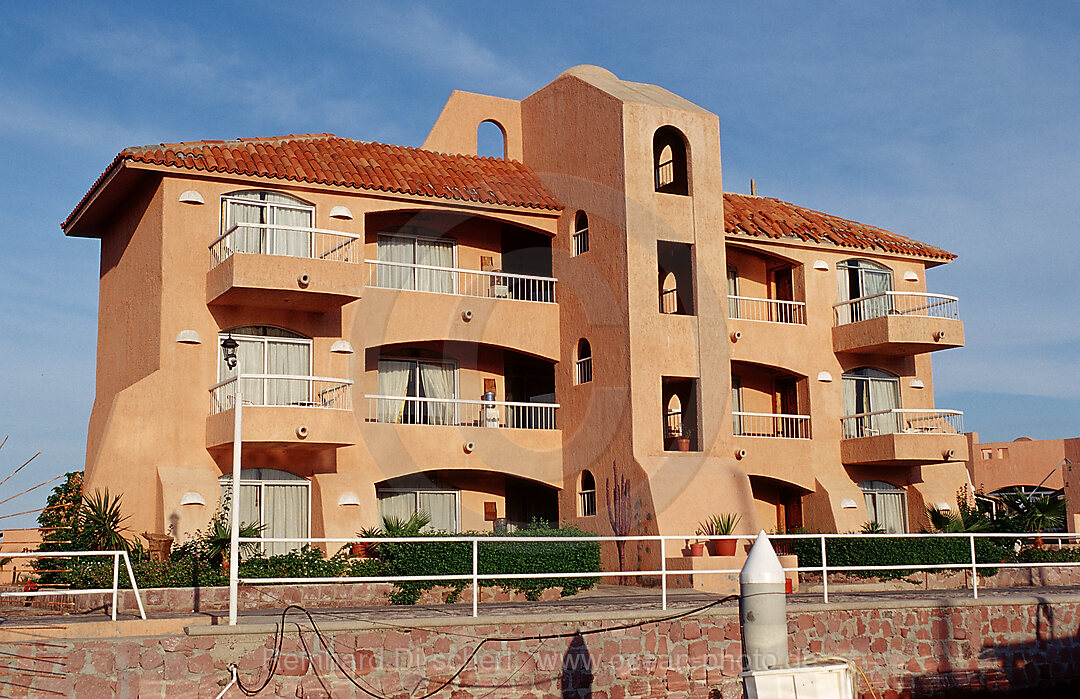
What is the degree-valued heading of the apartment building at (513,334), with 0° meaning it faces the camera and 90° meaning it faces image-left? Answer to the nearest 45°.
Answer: approximately 315°

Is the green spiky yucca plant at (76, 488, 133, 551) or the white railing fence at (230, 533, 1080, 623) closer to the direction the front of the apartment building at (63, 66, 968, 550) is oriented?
the white railing fence

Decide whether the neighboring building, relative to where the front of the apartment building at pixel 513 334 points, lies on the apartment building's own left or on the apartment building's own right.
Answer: on the apartment building's own left

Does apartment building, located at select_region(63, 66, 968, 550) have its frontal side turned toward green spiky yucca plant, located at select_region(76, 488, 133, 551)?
no

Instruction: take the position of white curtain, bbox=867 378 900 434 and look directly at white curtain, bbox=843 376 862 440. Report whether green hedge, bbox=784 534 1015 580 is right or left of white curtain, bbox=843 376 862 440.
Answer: left
